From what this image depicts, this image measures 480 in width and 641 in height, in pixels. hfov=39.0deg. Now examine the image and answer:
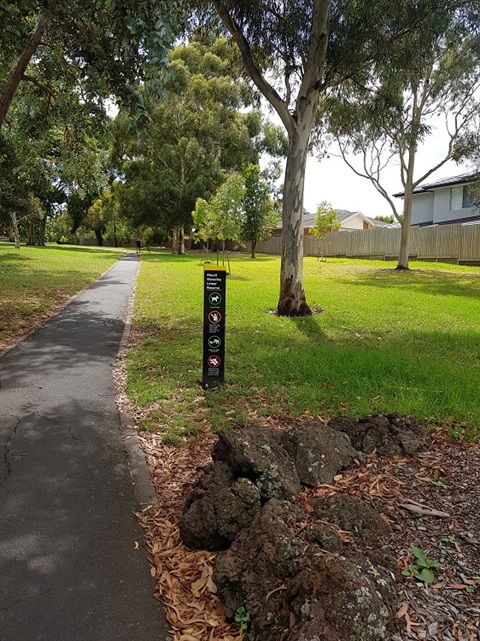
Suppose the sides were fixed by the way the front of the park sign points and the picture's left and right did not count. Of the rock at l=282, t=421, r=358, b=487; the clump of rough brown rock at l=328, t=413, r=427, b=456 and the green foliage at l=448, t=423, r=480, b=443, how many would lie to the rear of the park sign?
0

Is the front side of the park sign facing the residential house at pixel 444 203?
no

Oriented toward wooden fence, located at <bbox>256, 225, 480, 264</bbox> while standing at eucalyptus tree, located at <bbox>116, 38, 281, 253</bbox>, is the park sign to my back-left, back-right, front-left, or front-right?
front-right

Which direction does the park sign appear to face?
toward the camera

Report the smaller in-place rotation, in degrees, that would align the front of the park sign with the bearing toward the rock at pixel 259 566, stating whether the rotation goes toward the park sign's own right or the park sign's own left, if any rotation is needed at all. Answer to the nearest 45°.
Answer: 0° — it already faces it

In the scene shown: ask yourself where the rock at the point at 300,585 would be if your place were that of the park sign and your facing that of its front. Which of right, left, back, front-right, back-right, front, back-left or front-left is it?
front

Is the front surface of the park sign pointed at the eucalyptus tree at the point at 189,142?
no

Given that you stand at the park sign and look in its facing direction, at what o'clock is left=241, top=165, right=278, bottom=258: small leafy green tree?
The small leafy green tree is roughly at 6 o'clock from the park sign.

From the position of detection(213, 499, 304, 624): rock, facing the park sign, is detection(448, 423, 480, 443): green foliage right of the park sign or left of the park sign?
right

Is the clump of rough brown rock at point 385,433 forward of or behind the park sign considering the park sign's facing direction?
forward

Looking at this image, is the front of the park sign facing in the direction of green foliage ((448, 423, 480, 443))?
no

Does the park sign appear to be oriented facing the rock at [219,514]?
yes

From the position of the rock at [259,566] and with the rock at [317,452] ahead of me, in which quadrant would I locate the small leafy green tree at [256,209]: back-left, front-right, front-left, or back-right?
front-left

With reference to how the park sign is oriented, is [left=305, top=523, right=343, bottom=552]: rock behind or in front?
in front

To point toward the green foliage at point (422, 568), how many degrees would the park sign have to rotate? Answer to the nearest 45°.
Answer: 0° — it already faces it

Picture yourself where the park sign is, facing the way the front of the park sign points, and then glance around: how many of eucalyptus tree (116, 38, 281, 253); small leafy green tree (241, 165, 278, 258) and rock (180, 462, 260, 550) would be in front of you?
1

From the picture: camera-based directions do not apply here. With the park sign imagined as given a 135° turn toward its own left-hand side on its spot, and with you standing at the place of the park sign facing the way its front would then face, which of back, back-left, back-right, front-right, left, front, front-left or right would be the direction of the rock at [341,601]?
back-right

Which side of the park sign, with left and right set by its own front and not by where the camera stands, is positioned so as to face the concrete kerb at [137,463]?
front
